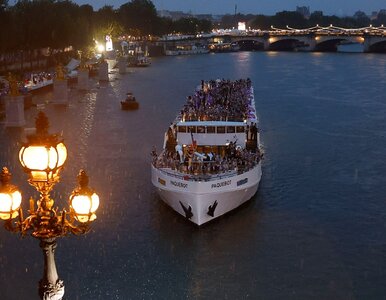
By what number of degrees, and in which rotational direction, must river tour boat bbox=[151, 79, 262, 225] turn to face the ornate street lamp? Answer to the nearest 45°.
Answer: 0° — it already faces it

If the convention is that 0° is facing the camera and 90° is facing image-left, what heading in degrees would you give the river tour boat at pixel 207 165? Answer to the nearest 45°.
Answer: approximately 0°
